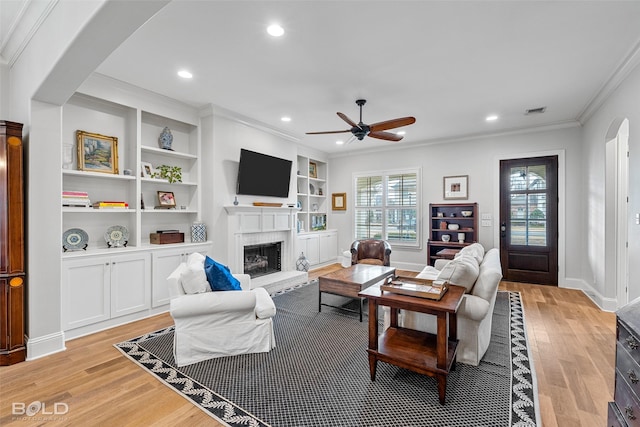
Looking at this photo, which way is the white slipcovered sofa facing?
to the viewer's left

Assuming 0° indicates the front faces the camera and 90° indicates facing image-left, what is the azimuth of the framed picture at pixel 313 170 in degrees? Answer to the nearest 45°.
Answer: approximately 315°

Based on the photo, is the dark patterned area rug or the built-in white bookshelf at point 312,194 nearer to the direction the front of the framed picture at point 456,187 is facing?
the dark patterned area rug

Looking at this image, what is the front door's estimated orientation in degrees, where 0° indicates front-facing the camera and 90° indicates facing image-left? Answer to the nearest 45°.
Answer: approximately 0°

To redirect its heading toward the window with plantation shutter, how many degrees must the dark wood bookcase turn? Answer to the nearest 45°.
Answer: approximately 90° to its right

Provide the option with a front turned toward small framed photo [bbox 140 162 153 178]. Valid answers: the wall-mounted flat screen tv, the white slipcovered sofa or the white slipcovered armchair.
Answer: the white slipcovered sofa

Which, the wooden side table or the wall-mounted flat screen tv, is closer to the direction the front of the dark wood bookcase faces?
the wooden side table

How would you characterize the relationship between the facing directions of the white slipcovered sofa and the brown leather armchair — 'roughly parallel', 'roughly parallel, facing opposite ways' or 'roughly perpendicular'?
roughly perpendicular
